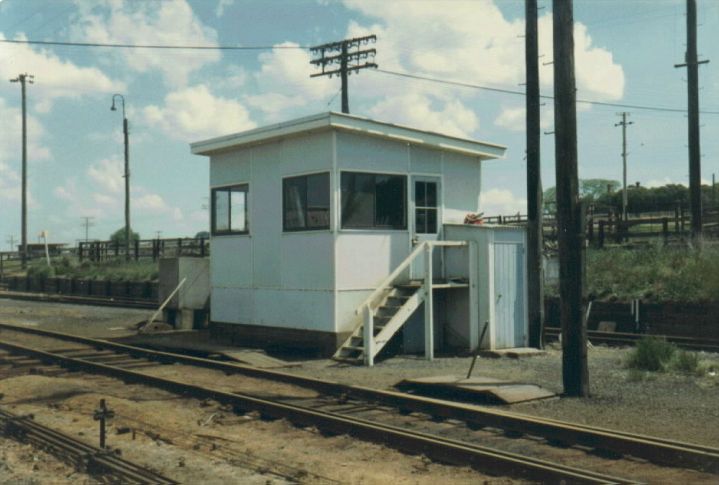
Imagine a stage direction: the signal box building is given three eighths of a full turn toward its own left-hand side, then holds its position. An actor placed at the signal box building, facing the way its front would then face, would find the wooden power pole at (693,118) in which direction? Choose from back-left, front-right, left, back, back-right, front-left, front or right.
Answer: front-right

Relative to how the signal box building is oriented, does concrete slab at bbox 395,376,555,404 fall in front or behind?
in front

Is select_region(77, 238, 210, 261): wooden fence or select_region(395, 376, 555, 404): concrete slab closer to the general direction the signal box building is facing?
the concrete slab

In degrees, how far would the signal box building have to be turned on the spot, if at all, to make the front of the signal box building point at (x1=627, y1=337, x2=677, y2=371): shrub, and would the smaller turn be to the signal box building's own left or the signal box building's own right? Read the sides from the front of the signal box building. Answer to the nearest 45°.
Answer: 0° — it already faces it

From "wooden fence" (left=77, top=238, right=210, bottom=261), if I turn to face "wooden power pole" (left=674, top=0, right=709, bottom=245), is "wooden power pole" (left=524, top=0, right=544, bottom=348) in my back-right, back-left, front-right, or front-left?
front-right

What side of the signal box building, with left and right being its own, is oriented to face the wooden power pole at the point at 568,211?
front

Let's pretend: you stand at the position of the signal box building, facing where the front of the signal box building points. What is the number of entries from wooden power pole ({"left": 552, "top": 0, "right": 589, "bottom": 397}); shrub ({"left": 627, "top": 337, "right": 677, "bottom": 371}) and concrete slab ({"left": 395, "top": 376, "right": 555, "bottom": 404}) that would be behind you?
0

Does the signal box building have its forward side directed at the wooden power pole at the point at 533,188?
no

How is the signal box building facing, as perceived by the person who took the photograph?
facing the viewer and to the right of the viewer

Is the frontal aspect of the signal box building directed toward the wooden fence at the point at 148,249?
no

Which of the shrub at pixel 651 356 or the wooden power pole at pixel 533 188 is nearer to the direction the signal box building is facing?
the shrub

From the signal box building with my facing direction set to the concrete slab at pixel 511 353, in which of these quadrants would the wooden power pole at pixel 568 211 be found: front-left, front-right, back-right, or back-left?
front-right
